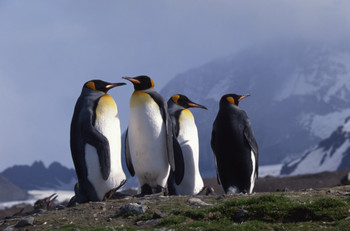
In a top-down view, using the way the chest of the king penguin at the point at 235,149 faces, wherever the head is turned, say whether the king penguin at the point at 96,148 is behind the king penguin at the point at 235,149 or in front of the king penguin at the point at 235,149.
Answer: behind

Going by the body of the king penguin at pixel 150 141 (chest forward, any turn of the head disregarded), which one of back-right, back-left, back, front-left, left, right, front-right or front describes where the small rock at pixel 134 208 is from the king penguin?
front-left

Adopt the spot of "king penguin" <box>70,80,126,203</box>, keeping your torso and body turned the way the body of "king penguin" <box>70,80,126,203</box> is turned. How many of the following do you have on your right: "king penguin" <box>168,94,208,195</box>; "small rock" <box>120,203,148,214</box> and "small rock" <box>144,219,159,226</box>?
2

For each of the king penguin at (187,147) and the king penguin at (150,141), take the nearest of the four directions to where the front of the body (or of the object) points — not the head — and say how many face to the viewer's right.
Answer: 1

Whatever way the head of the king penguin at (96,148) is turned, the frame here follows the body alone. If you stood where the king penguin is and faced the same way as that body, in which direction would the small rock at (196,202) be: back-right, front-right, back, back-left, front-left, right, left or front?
front-right

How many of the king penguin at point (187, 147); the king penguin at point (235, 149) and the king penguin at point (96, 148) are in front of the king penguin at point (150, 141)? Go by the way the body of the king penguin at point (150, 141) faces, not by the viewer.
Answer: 1

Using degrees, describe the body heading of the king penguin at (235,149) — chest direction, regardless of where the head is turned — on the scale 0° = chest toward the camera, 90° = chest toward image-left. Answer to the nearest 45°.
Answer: approximately 225°

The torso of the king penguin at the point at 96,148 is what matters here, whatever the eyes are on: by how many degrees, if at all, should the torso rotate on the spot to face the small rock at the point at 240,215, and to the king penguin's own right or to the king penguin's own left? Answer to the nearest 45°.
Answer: approximately 45° to the king penguin's own right

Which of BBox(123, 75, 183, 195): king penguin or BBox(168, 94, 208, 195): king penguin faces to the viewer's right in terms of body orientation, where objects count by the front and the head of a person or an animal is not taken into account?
BBox(168, 94, 208, 195): king penguin

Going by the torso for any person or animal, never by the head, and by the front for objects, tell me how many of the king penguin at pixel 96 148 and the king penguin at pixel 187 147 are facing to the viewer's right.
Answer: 2

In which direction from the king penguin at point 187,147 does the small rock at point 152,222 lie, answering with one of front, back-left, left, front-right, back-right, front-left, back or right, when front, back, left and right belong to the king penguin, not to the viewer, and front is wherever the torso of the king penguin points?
right

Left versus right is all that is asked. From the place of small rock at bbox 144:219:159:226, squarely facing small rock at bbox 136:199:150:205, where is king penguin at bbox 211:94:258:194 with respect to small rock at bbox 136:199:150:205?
right

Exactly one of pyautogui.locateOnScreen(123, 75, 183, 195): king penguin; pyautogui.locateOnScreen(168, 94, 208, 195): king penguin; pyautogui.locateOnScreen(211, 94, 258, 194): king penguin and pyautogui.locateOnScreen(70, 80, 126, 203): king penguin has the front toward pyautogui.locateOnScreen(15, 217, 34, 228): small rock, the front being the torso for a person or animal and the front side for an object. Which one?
pyautogui.locateOnScreen(123, 75, 183, 195): king penguin
